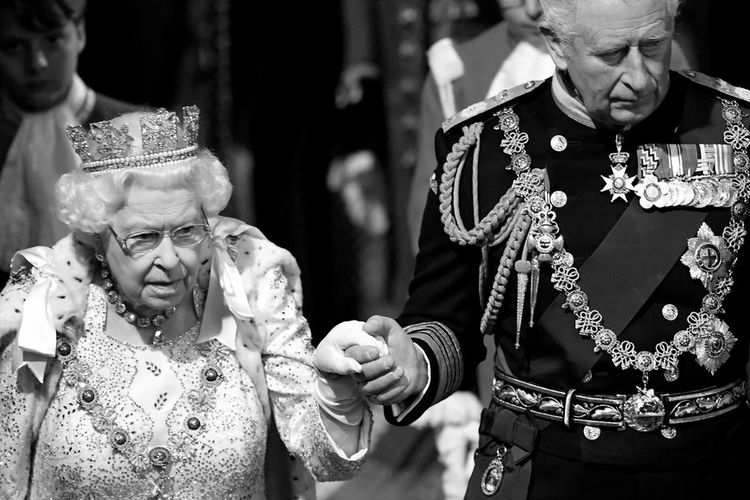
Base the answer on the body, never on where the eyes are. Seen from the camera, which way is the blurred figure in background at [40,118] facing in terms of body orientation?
toward the camera

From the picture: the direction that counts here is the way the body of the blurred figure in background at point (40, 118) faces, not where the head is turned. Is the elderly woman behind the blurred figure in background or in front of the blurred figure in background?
in front
